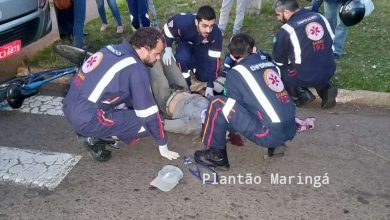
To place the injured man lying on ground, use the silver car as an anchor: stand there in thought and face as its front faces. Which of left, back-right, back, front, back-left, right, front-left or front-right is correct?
front

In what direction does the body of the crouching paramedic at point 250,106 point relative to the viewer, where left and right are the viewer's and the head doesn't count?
facing away from the viewer and to the left of the viewer

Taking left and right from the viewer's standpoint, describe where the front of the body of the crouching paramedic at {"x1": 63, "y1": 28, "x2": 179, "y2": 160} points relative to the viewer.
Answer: facing away from the viewer and to the right of the viewer

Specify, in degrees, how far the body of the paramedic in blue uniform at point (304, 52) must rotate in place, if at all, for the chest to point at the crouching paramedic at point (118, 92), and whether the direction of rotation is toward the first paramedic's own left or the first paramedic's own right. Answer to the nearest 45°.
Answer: approximately 90° to the first paramedic's own left

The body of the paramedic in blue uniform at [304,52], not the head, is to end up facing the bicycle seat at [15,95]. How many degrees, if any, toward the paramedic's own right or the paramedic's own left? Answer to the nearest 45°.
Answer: approximately 90° to the paramedic's own left

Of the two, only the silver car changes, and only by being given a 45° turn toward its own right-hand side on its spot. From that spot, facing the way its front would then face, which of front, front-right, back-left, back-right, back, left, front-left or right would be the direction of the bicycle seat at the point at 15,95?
front

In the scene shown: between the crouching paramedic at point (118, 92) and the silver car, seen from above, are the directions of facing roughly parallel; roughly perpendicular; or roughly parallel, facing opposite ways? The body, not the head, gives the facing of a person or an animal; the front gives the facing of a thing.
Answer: roughly perpendicular

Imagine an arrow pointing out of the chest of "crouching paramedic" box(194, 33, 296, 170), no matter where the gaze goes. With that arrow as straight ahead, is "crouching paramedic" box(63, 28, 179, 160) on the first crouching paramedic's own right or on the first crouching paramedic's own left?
on the first crouching paramedic's own left

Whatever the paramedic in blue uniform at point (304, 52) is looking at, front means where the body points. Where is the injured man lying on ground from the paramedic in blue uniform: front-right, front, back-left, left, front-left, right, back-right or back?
left

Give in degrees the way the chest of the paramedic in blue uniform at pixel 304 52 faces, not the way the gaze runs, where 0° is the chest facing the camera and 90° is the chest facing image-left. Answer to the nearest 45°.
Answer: approximately 135°

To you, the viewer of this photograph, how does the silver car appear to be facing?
facing the viewer and to the right of the viewer

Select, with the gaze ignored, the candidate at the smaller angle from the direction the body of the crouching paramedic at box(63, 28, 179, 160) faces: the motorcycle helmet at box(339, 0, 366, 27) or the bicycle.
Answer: the motorcycle helmet

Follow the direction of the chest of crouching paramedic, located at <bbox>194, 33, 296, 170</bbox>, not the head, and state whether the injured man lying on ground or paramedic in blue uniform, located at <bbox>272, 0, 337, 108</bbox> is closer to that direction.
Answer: the injured man lying on ground

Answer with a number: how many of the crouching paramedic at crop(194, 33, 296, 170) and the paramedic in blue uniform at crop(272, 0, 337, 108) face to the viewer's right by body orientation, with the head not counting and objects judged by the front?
0
